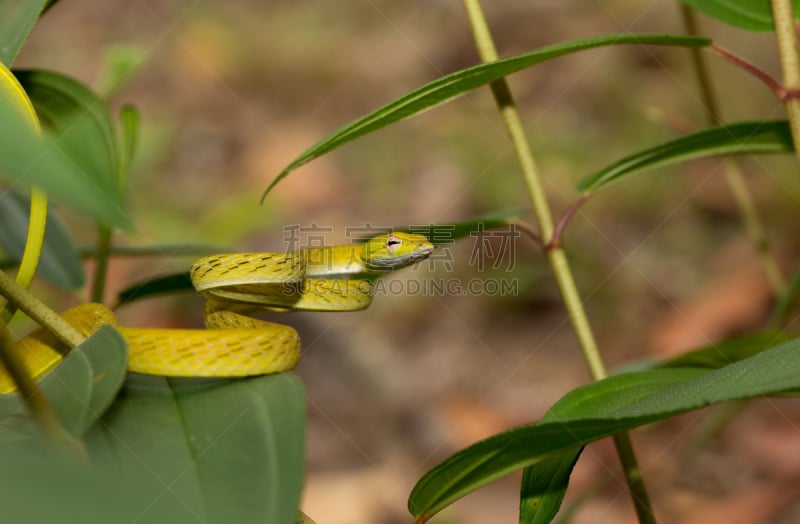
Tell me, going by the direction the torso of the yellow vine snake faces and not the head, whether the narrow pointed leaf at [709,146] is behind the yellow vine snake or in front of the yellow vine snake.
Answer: in front

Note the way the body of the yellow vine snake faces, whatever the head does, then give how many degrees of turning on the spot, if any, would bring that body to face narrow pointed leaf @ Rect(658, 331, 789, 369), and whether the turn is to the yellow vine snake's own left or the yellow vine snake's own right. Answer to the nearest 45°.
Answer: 0° — it already faces it

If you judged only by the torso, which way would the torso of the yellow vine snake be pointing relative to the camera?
to the viewer's right

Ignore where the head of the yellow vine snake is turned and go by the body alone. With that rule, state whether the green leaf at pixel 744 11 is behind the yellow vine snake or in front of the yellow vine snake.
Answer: in front
